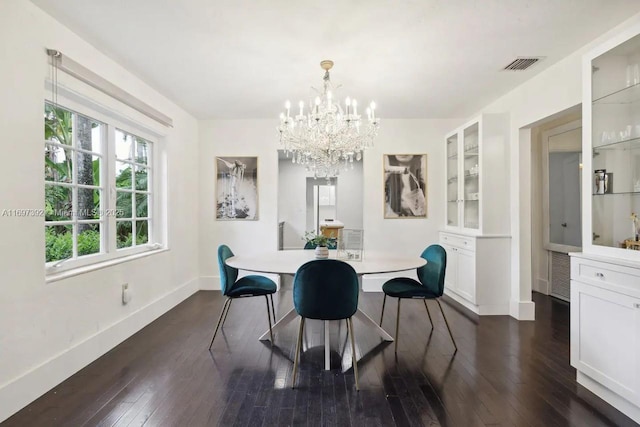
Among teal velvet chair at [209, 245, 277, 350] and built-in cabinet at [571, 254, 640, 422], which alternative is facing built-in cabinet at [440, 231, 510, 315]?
the teal velvet chair

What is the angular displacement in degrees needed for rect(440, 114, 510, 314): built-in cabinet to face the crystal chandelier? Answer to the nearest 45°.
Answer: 0° — it already faces it

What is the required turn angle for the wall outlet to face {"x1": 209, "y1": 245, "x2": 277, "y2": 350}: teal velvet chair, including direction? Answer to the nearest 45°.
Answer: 0° — it already faces it

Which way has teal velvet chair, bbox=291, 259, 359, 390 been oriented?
away from the camera

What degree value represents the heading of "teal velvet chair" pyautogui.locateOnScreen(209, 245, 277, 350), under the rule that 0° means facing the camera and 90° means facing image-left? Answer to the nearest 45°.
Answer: approximately 270°

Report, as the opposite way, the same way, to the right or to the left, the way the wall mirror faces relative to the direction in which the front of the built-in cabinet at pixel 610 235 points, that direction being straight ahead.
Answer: to the left

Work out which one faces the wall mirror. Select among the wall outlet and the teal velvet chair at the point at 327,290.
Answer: the teal velvet chair

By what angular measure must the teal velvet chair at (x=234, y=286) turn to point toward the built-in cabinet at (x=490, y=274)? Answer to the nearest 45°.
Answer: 0° — it already faces it

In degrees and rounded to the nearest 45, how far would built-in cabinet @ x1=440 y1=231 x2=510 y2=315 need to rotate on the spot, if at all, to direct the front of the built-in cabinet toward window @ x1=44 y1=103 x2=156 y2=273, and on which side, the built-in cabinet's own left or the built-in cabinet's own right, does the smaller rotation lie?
0° — it already faces it

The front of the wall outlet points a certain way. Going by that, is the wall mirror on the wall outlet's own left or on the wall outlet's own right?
on the wall outlet's own left

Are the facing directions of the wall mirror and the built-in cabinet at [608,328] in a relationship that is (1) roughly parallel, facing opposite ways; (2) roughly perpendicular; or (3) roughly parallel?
roughly perpendicular
